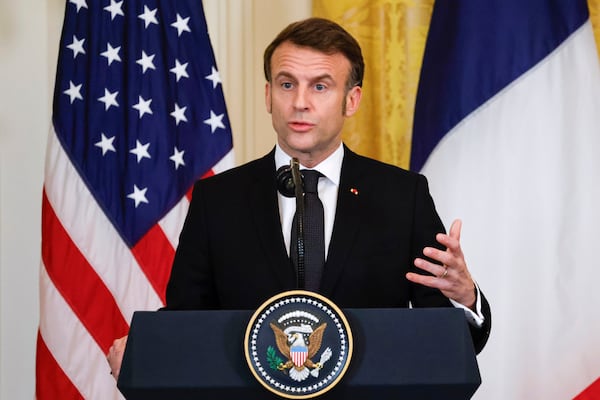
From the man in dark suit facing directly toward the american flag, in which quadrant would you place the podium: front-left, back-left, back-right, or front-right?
back-left

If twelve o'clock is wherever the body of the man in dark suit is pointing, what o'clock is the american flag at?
The american flag is roughly at 5 o'clock from the man in dark suit.

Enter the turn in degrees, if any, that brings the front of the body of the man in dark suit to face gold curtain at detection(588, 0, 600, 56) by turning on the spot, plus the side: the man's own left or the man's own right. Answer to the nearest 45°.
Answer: approximately 135° to the man's own left

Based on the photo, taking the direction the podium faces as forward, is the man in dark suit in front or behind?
behind

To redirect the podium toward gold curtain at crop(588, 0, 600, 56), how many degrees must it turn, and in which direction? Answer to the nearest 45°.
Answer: approximately 135° to its left

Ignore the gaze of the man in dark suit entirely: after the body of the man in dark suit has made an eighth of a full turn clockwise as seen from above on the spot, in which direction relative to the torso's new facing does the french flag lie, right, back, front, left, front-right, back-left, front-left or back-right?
back

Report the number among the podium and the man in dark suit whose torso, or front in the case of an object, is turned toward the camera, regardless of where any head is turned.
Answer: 2

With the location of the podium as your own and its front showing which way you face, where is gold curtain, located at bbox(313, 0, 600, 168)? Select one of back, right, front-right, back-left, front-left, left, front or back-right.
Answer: back

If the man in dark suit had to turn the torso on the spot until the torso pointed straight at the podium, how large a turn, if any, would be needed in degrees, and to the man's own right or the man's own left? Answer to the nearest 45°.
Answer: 0° — they already face it
